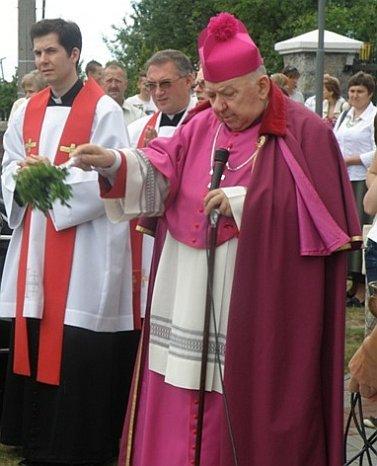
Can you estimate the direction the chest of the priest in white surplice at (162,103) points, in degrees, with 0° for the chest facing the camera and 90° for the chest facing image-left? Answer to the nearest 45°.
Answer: approximately 45°

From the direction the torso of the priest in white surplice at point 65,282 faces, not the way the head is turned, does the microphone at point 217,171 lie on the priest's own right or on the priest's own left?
on the priest's own left

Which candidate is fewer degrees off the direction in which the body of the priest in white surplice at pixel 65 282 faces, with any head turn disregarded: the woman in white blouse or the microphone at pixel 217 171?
the microphone

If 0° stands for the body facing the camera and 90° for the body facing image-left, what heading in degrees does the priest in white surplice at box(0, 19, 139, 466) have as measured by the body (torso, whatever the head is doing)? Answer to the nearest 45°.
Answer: approximately 45°

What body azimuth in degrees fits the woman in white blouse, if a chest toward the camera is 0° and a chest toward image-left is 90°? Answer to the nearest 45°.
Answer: approximately 45°

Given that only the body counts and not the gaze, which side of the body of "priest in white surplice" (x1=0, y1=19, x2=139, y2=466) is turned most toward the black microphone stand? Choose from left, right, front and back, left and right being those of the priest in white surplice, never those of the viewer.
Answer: left
